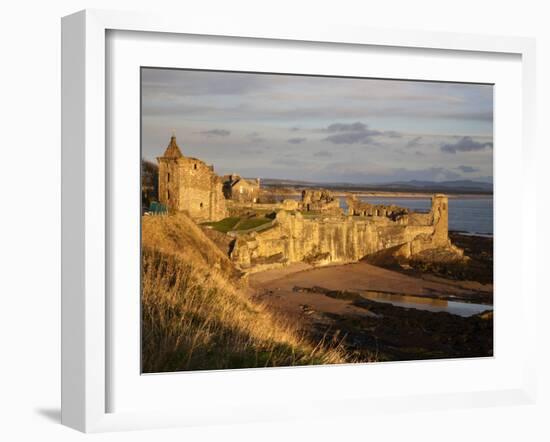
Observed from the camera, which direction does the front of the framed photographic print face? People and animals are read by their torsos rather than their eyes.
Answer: facing the viewer and to the right of the viewer
